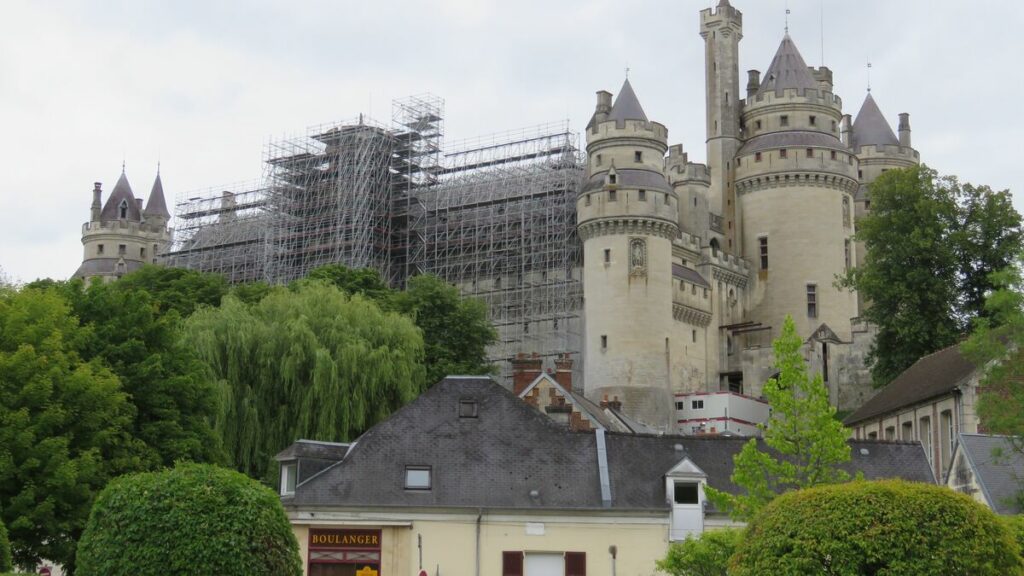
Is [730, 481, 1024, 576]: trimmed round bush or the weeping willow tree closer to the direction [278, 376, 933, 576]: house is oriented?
the trimmed round bush

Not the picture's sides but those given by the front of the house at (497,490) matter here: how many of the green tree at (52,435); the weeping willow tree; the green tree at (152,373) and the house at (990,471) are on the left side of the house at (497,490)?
1

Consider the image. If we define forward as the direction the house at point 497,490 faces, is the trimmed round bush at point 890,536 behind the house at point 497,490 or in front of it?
in front

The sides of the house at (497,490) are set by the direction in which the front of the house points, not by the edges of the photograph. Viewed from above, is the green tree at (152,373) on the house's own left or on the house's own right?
on the house's own right

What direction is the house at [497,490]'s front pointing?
toward the camera

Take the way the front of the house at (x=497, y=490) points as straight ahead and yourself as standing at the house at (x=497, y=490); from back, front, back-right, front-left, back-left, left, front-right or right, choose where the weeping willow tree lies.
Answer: back-right

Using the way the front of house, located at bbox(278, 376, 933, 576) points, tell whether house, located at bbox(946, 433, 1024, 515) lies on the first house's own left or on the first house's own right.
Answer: on the first house's own left

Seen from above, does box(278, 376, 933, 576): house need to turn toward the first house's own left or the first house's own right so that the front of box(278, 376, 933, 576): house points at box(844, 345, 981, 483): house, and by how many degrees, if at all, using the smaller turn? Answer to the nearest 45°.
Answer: approximately 135° to the first house's own left

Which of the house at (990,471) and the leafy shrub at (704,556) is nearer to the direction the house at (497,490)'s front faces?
the leafy shrub

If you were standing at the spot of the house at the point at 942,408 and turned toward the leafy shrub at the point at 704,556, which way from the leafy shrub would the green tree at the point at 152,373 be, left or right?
right

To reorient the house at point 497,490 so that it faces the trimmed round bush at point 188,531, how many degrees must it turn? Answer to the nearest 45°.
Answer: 0° — it already faces it

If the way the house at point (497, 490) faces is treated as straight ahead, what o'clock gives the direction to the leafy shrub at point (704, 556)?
The leafy shrub is roughly at 11 o'clock from the house.

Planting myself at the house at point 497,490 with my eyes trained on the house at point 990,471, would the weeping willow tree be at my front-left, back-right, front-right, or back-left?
back-left

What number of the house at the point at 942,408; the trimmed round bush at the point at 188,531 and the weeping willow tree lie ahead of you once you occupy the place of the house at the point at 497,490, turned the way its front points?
1
